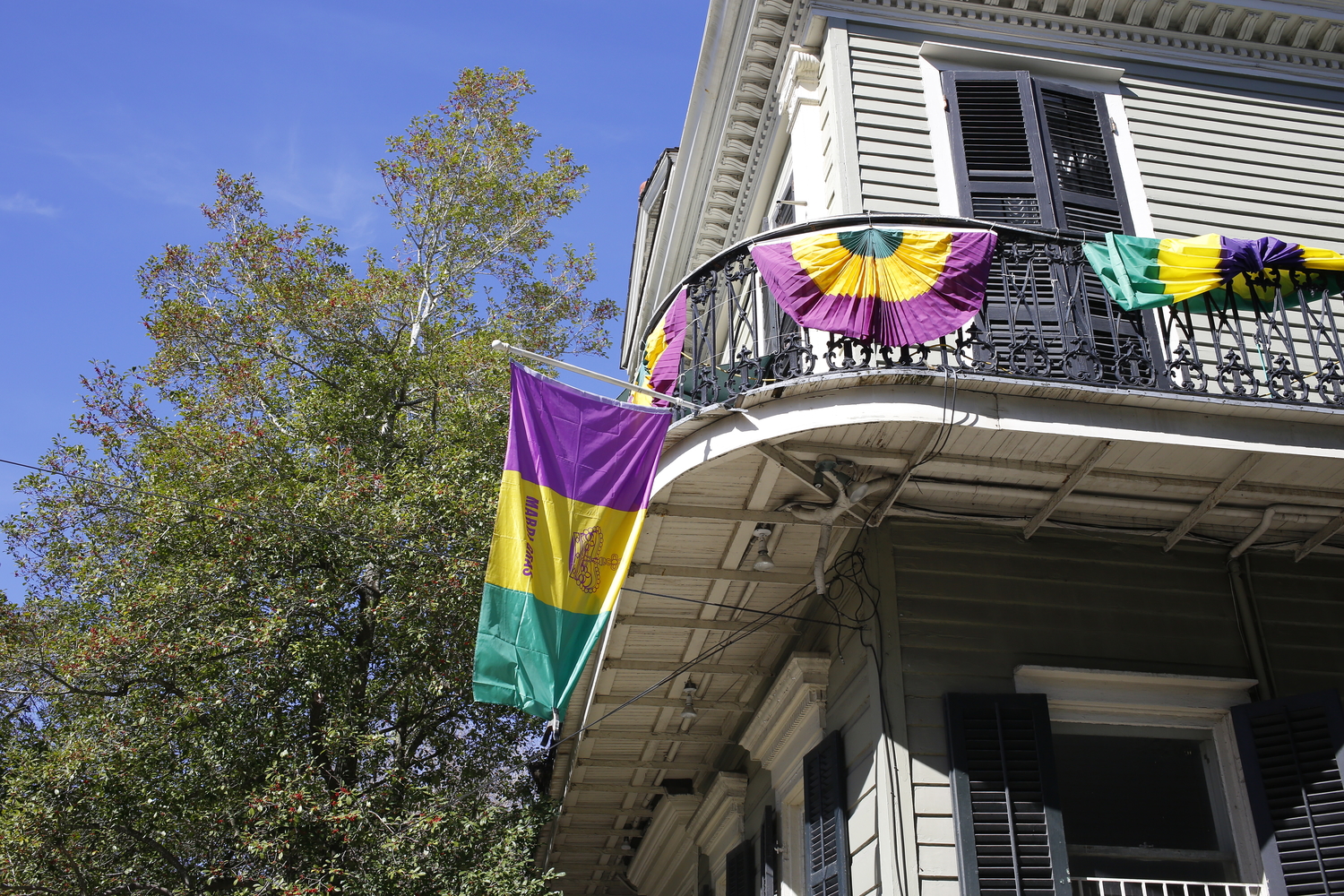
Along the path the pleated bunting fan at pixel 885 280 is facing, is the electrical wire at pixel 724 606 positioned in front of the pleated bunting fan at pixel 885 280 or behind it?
behind

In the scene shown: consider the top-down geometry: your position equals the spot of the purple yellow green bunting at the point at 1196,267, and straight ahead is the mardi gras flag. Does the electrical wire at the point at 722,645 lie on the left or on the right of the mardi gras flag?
right

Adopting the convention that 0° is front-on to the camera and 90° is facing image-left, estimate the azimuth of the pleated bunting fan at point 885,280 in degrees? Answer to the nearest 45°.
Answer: approximately 0°

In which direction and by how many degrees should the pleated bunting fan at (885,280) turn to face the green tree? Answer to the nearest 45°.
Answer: approximately 135° to its right

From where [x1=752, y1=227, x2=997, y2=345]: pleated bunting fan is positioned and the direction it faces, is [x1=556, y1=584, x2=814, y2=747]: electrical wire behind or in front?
behind

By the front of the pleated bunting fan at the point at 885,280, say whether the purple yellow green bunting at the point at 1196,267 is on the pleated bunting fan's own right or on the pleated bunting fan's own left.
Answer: on the pleated bunting fan's own left

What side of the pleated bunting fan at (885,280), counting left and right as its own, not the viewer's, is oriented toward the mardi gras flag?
right
